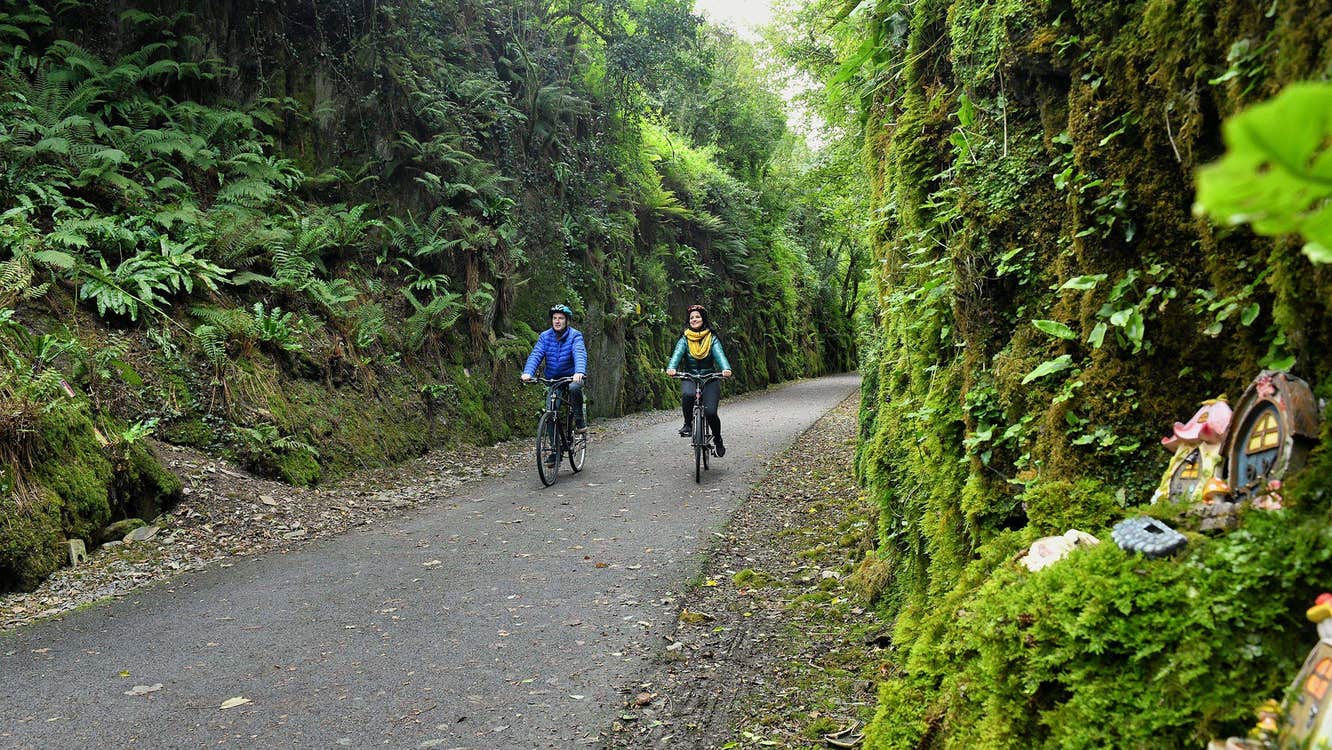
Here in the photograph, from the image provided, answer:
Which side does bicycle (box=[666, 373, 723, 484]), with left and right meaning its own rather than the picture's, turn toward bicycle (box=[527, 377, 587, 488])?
right

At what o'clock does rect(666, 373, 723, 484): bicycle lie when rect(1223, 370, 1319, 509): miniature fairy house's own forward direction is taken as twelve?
The bicycle is roughly at 3 o'clock from the miniature fairy house.

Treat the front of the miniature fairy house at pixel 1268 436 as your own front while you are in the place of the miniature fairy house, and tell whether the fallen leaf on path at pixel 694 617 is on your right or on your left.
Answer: on your right

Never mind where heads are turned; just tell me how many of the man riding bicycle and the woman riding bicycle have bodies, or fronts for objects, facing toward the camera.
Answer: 2
